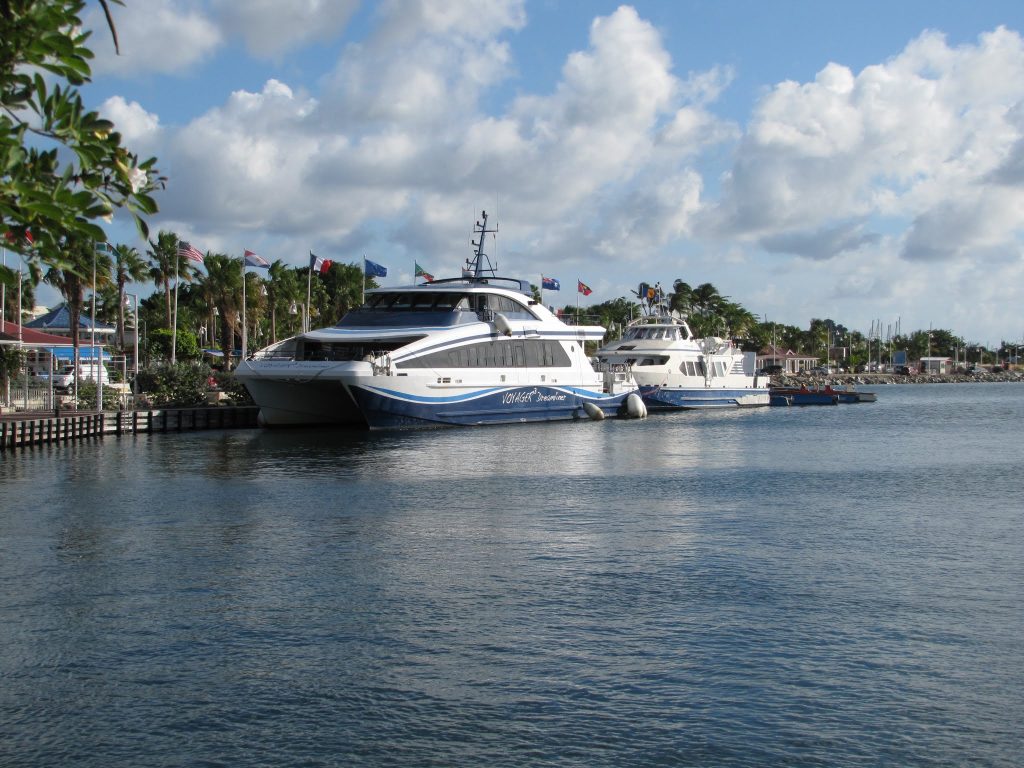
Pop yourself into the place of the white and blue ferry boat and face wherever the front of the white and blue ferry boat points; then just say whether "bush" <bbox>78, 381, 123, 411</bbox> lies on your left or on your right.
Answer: on your right

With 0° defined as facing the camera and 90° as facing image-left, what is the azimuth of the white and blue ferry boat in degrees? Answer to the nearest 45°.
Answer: approximately 45°

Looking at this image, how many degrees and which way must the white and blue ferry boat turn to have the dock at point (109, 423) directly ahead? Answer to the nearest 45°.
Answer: approximately 45° to its right

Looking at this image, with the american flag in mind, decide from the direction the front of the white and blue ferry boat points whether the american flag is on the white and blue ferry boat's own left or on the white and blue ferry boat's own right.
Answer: on the white and blue ferry boat's own right

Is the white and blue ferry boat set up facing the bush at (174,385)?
yes
